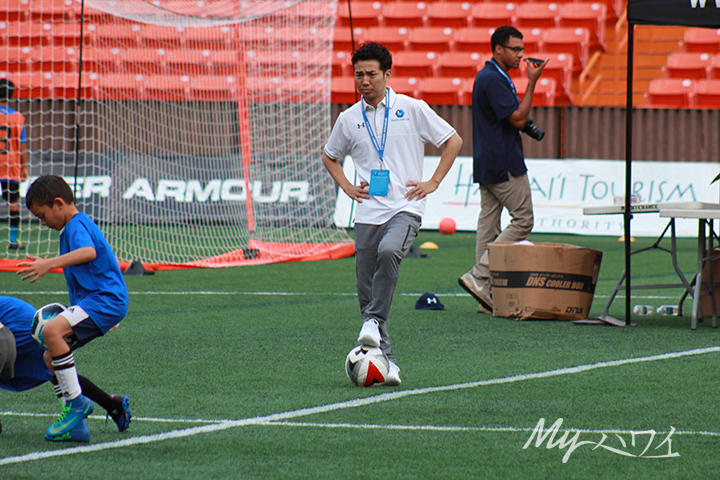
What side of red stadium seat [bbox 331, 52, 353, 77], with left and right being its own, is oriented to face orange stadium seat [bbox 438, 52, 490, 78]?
left

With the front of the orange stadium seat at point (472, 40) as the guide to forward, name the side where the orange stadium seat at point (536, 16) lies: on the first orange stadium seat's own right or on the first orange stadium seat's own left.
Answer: on the first orange stadium seat's own left

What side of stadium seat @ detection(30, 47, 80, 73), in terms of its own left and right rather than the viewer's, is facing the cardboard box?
front

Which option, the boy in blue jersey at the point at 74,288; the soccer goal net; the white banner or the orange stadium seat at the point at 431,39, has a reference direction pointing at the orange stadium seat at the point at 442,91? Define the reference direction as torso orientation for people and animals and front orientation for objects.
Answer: the orange stadium seat at the point at 431,39

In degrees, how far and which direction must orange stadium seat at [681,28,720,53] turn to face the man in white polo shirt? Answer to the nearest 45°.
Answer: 0° — it already faces them

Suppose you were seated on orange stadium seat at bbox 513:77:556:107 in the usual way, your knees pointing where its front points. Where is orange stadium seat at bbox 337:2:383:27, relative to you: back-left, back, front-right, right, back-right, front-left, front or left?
back-right

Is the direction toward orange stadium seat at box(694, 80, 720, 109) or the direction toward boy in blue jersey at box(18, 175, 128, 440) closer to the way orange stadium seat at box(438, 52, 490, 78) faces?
the boy in blue jersey

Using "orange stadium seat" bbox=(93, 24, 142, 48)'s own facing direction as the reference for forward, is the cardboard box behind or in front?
in front

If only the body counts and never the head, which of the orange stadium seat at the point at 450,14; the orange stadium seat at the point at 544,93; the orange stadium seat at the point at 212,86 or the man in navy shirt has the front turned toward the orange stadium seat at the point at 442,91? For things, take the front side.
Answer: the orange stadium seat at the point at 450,14

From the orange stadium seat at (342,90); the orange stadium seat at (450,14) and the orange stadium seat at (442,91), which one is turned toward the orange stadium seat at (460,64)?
the orange stadium seat at (450,14)

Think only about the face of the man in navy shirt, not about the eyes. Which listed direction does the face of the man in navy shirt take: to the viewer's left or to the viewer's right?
to the viewer's right

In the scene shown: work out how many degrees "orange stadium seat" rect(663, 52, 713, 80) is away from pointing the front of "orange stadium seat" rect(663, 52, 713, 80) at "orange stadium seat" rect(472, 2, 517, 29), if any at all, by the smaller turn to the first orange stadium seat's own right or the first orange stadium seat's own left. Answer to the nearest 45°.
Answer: approximately 90° to the first orange stadium seat's own right

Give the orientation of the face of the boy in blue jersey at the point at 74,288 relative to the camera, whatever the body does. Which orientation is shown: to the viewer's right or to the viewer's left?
to the viewer's left

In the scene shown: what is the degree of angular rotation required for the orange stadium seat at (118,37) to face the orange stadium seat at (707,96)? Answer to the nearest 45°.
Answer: approximately 90° to its left

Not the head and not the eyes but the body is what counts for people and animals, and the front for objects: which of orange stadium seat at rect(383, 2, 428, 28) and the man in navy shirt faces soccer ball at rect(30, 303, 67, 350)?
the orange stadium seat

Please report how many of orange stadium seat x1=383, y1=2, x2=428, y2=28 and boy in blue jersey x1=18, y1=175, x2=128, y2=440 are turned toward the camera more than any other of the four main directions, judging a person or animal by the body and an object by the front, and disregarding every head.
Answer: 1

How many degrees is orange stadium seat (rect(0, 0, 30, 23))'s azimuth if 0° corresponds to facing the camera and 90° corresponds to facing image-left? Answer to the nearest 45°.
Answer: approximately 0°
